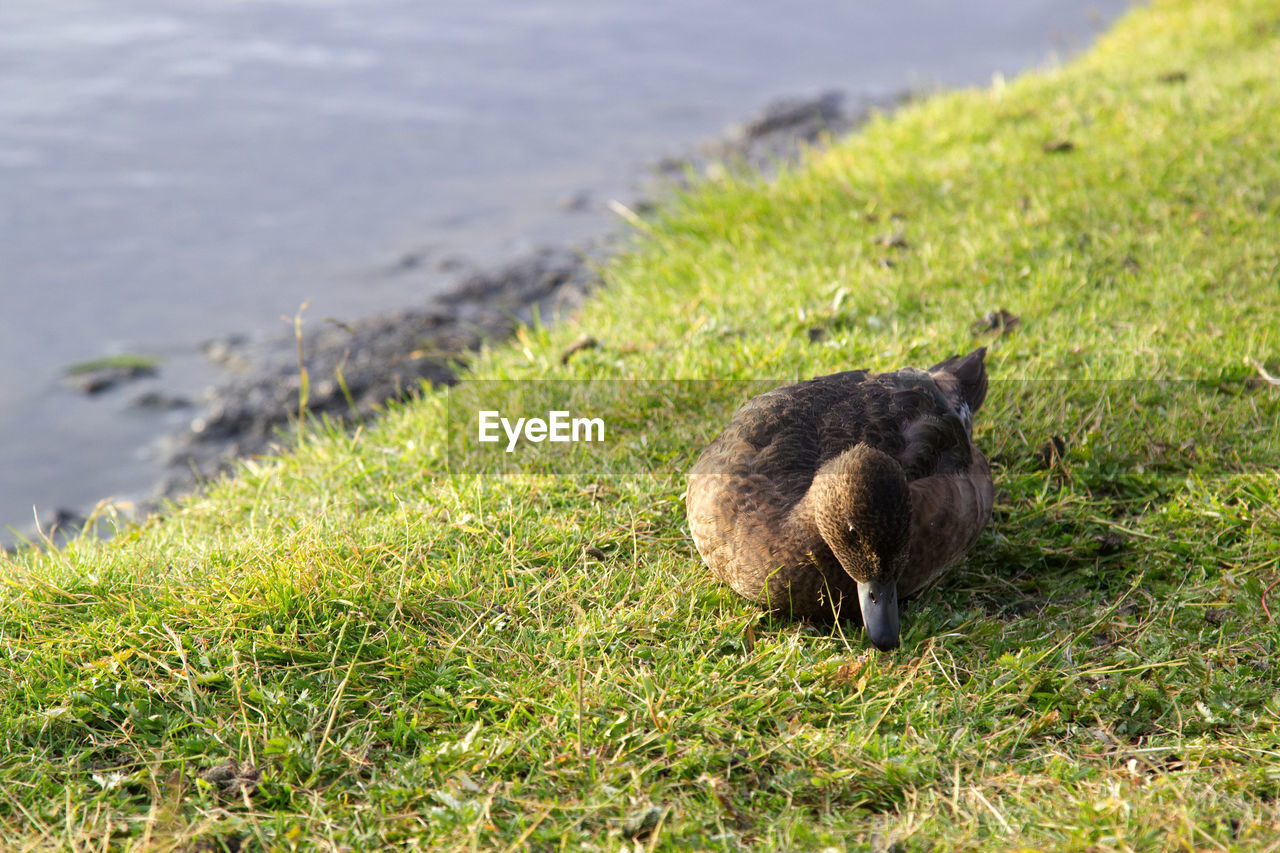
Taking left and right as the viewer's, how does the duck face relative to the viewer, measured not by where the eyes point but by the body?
facing the viewer and to the left of the viewer
